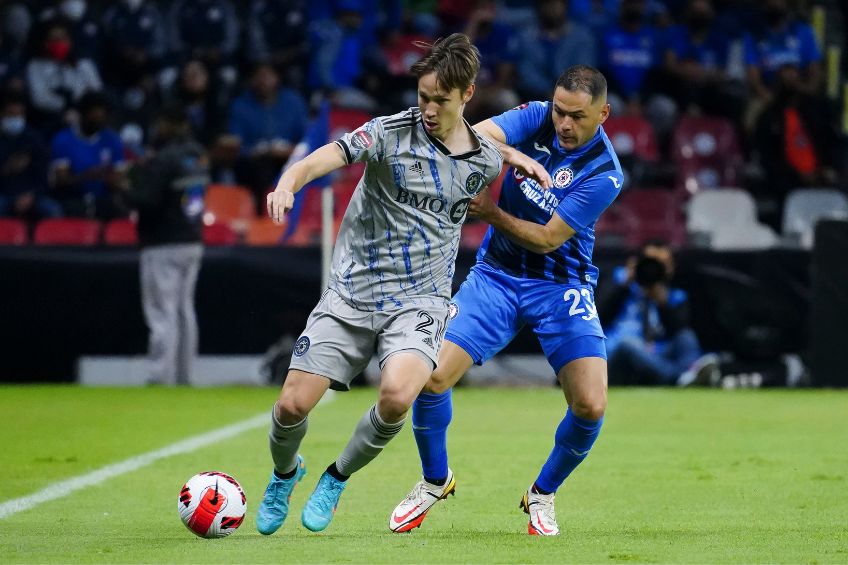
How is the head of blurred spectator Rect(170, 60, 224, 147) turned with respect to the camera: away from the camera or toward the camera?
toward the camera

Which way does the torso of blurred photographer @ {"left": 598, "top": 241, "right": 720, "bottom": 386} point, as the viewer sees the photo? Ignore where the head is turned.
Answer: toward the camera

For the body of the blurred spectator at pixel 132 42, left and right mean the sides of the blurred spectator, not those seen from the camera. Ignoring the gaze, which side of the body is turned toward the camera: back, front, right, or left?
front

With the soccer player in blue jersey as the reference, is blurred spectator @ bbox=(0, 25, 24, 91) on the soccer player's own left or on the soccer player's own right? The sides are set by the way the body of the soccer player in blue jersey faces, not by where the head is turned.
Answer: on the soccer player's own right

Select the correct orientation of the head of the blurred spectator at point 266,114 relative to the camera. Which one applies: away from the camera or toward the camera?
toward the camera

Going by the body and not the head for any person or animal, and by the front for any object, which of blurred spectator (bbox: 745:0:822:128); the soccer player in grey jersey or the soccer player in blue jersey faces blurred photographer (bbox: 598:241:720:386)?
blurred spectator (bbox: 745:0:822:128)

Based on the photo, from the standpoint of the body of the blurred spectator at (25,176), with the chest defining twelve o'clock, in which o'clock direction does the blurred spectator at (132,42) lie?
the blurred spectator at (132,42) is roughly at 7 o'clock from the blurred spectator at (25,176).

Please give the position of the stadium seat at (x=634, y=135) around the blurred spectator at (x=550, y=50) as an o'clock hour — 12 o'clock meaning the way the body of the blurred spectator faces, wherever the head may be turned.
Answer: The stadium seat is roughly at 10 o'clock from the blurred spectator.

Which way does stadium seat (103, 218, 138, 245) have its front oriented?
toward the camera

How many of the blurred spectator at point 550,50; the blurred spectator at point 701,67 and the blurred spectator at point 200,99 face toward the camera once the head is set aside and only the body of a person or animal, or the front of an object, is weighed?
3

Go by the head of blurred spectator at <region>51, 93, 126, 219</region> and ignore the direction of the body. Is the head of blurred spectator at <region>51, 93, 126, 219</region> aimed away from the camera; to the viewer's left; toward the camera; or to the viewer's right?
toward the camera

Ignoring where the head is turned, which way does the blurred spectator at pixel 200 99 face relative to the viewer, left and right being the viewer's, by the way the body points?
facing the viewer

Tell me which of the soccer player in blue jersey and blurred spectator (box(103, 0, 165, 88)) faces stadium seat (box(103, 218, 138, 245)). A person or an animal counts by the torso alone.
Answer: the blurred spectator

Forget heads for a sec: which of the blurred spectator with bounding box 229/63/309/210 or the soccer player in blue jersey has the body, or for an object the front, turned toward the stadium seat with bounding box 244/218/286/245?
the blurred spectator

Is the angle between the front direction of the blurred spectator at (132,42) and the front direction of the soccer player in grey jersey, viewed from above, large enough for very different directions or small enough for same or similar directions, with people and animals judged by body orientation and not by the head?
same or similar directions

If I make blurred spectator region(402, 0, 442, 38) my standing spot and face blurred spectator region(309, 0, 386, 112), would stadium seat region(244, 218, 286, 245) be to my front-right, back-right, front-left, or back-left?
front-left
